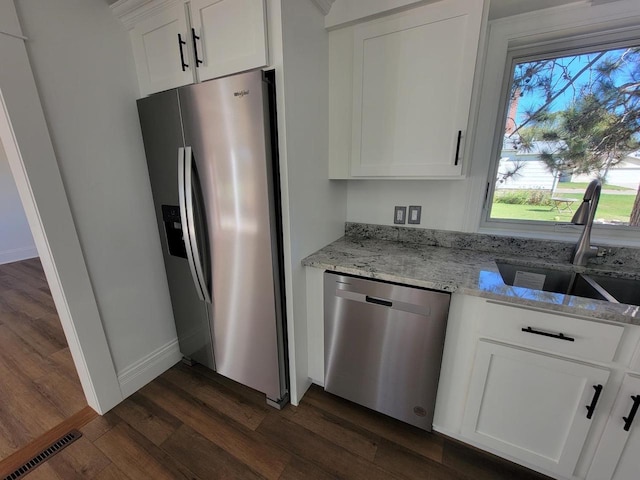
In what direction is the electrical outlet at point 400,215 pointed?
toward the camera

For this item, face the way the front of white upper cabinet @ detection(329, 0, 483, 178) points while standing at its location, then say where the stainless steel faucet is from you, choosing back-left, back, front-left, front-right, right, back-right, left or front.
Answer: back-left

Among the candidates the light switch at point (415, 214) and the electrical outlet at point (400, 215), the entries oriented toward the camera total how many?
2

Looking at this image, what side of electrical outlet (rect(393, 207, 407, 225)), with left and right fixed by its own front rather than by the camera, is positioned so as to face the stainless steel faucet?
left

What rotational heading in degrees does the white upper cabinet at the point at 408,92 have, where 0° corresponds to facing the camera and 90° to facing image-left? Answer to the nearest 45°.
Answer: approximately 45°

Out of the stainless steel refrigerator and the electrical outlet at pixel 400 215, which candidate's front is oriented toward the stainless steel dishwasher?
the electrical outlet

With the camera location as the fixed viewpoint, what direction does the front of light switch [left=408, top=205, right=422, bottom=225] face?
facing the viewer

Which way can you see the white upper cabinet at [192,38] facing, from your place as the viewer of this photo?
facing the viewer and to the left of the viewer
